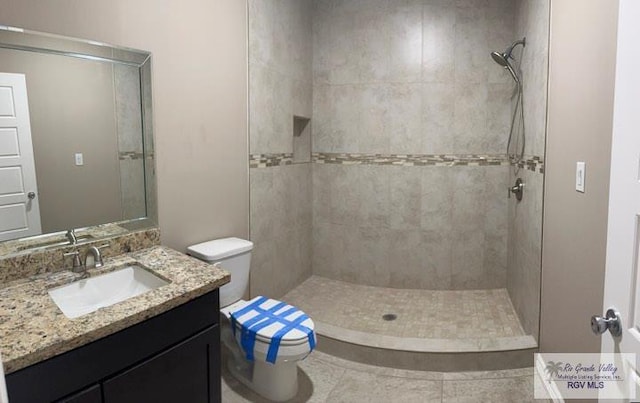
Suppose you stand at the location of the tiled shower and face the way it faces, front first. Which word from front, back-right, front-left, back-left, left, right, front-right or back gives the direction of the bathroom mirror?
front-right

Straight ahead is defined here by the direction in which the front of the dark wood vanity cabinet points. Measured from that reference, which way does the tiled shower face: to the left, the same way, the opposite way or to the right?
to the right

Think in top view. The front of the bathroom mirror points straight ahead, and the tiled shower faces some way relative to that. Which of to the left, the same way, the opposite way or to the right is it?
to the right

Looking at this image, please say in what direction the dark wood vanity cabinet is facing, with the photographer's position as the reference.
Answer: facing the viewer and to the right of the viewer

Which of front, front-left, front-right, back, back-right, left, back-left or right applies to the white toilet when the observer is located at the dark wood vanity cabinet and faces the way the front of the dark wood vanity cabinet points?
left

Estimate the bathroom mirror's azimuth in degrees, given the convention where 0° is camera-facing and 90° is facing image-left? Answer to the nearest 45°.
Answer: approximately 315°

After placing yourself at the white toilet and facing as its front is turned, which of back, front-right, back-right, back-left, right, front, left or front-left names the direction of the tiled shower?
left

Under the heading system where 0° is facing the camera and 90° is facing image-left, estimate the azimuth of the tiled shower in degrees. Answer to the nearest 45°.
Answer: approximately 0°

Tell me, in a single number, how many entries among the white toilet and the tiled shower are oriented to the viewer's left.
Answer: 0

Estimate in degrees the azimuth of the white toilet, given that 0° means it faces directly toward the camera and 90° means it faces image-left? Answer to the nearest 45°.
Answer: approximately 315°

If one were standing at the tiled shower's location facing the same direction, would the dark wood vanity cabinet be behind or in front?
in front
